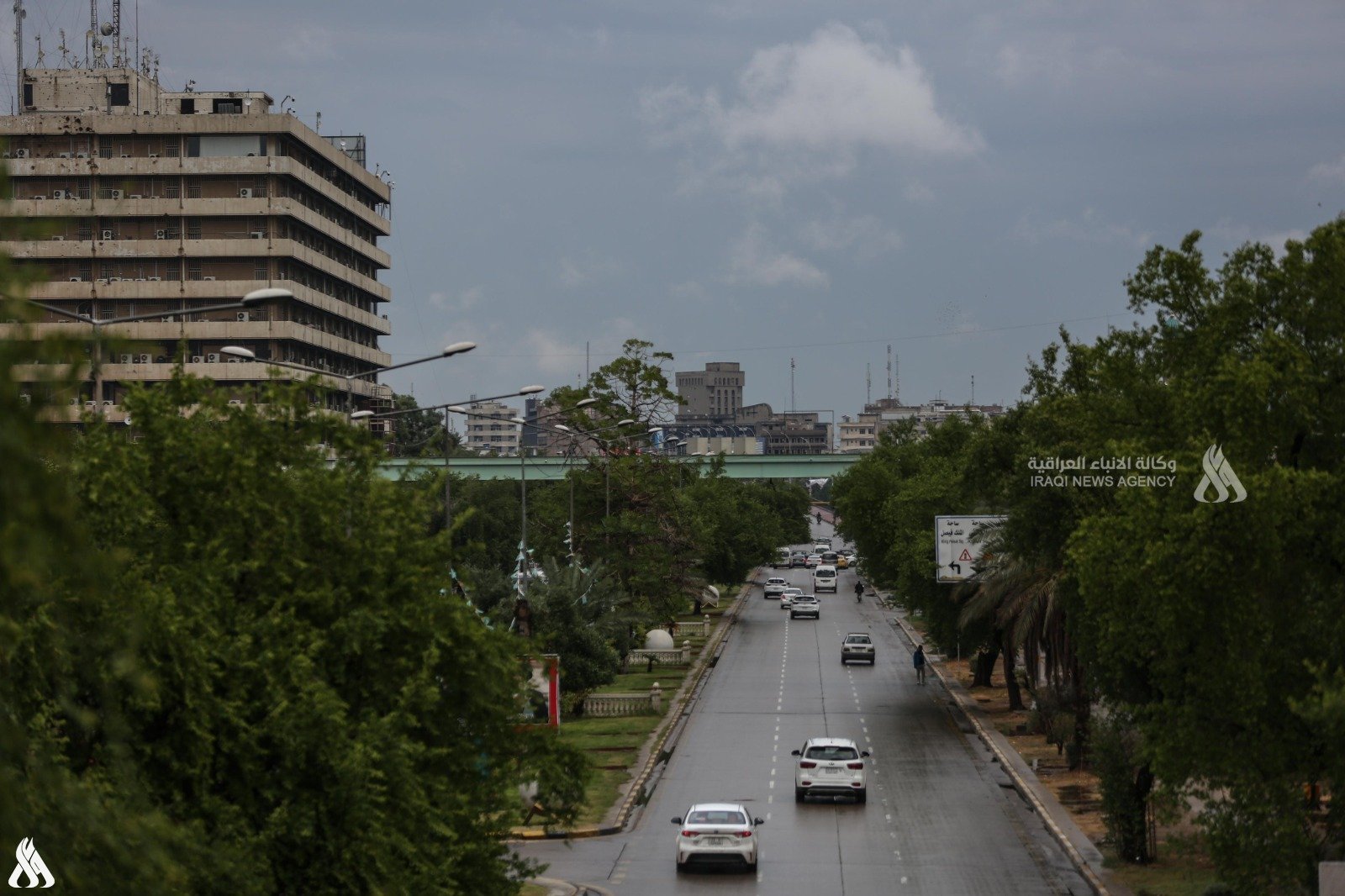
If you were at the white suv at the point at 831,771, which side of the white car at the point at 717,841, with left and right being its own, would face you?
front

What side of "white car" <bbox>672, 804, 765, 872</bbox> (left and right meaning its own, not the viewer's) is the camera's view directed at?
back

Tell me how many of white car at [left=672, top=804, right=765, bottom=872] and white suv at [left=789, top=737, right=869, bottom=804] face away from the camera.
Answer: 2

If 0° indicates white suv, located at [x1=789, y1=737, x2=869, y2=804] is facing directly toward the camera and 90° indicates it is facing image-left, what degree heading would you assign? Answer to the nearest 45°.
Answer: approximately 180°

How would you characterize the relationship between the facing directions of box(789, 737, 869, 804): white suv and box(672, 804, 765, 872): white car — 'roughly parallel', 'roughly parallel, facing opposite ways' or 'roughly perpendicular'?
roughly parallel

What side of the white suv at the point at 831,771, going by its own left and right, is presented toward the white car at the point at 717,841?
back
